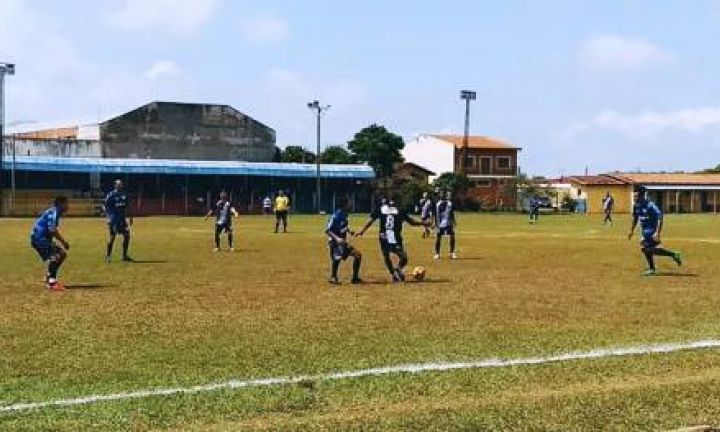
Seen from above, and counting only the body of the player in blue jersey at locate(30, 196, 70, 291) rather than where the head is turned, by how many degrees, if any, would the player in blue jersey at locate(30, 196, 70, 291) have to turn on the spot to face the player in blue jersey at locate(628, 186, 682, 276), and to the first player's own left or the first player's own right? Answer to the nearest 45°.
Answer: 0° — they already face them

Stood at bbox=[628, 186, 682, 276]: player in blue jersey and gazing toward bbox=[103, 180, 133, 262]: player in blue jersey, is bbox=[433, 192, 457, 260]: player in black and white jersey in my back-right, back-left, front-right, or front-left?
front-right

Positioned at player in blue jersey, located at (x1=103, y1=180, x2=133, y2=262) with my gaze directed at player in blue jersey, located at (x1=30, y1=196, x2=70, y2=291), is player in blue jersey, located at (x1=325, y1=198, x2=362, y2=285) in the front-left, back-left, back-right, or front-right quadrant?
front-left

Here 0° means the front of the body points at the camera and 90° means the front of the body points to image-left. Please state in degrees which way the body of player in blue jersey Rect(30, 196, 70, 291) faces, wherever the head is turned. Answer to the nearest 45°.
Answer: approximately 270°

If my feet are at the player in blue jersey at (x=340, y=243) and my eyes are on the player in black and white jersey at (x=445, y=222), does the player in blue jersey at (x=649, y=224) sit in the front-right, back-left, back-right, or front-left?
front-right

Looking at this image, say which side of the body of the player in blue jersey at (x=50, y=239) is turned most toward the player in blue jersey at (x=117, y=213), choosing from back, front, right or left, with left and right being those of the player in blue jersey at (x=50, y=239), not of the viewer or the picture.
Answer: left

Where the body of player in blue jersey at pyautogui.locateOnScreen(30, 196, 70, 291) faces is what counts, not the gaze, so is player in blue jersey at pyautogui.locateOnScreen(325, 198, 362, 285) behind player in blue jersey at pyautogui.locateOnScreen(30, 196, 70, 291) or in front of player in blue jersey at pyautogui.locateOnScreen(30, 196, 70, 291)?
in front

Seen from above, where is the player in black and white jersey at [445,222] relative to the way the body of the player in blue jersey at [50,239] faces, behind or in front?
in front
